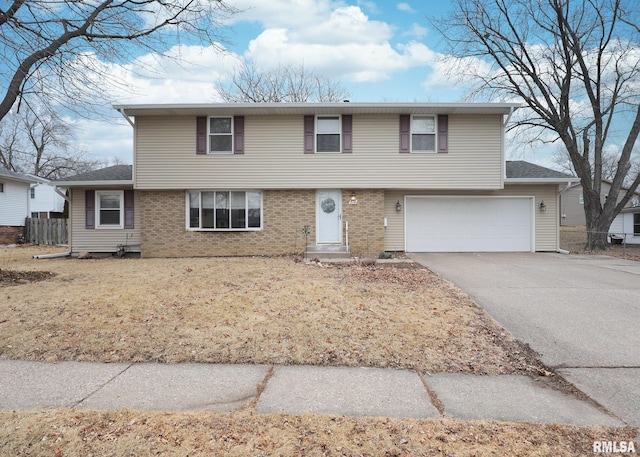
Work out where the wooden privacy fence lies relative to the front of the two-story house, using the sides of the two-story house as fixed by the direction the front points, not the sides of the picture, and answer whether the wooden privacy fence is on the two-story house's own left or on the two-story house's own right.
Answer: on the two-story house's own right

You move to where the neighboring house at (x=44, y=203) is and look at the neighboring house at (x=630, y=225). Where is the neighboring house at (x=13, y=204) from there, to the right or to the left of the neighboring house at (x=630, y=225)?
right

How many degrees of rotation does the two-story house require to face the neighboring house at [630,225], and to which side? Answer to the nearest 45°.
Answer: approximately 135° to its left

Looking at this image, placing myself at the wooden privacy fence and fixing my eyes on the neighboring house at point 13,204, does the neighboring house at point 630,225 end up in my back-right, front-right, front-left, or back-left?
back-right

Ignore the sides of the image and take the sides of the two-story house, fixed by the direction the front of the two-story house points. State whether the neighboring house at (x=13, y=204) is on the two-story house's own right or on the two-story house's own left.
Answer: on the two-story house's own right

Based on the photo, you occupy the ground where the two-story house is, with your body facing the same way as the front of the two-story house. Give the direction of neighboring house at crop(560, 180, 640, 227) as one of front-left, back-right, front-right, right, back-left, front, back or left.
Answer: back-left

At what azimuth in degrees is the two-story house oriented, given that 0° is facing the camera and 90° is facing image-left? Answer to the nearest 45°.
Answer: approximately 0°
